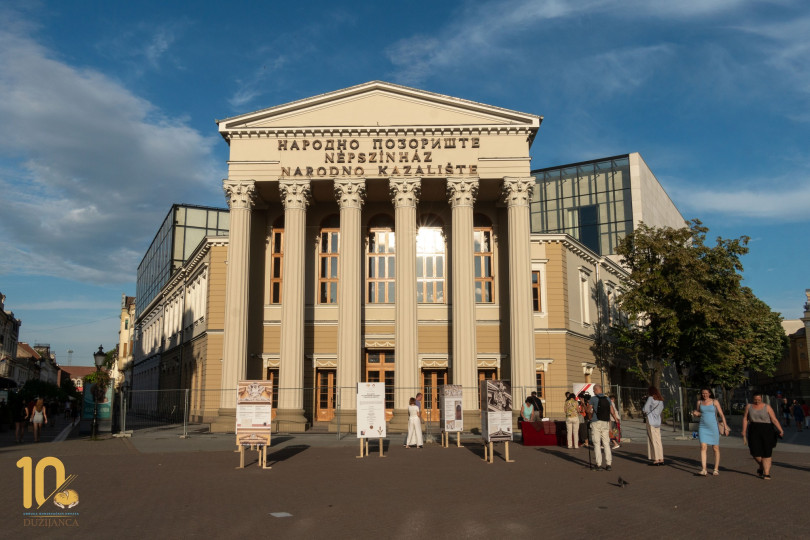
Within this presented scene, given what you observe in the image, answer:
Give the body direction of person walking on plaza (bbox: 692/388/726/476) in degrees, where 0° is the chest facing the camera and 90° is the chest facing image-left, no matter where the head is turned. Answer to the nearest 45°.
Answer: approximately 0°

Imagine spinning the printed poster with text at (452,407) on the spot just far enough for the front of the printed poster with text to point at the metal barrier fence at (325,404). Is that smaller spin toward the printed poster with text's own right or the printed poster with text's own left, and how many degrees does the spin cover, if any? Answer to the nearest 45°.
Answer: approximately 135° to the printed poster with text's own right

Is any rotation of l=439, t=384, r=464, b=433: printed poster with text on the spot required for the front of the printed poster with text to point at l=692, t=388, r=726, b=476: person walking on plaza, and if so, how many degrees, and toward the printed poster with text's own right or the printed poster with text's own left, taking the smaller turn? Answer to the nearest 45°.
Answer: approximately 45° to the printed poster with text's own left
